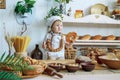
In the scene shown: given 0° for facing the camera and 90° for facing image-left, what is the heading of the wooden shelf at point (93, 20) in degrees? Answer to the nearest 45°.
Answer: approximately 0°

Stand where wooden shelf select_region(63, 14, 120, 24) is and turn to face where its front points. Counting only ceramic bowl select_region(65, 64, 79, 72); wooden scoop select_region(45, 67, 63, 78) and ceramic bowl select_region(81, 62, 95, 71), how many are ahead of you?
3

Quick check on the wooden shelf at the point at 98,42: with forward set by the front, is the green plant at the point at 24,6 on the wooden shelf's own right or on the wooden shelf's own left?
on the wooden shelf's own right

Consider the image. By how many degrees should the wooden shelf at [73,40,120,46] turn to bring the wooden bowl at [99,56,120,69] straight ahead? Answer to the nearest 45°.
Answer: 0° — it already faces it

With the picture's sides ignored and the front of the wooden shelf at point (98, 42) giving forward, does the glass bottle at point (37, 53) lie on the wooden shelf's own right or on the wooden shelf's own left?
on the wooden shelf's own right

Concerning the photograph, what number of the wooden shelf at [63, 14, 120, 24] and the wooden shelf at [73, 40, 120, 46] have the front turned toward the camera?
2

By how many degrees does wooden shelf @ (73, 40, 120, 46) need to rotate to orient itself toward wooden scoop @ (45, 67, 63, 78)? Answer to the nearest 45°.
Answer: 0° — it already faces it
